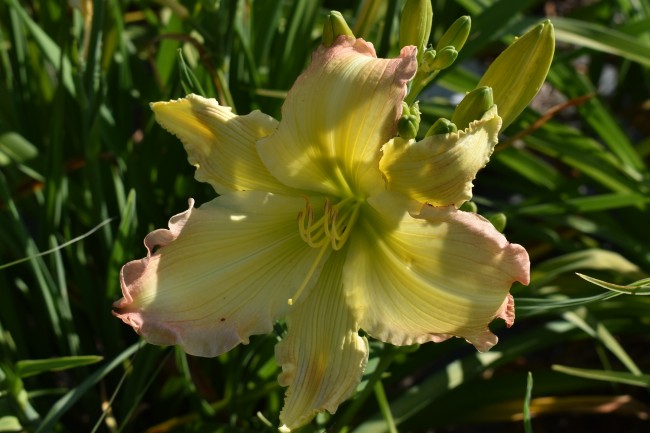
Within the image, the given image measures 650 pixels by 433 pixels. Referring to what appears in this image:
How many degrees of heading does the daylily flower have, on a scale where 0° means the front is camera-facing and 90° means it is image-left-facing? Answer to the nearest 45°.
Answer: approximately 0°

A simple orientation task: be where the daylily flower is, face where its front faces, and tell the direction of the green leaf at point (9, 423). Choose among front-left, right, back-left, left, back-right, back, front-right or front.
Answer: right

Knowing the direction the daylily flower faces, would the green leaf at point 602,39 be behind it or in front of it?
behind
